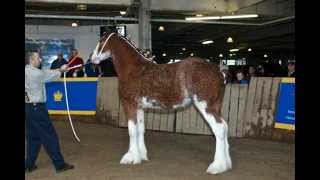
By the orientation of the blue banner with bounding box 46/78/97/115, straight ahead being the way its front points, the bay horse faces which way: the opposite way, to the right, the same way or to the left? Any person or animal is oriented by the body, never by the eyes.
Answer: to the right

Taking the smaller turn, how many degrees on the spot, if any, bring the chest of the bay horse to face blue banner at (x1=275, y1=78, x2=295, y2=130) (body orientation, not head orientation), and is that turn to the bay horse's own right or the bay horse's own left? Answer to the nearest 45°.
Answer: approximately 135° to the bay horse's own right

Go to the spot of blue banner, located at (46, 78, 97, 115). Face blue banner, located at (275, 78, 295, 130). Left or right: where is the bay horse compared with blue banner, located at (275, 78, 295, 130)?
right

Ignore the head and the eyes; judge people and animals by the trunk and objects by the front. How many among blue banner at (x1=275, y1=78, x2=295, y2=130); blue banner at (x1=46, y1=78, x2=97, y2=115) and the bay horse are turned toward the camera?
2

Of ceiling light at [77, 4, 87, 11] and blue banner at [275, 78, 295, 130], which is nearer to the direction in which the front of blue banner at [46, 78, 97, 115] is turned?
the blue banner

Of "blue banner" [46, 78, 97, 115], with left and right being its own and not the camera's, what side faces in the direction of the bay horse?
front

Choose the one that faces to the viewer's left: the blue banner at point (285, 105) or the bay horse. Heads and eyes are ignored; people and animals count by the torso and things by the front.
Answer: the bay horse

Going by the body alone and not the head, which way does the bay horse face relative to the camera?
to the viewer's left

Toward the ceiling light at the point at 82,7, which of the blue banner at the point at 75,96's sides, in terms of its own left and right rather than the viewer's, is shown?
back

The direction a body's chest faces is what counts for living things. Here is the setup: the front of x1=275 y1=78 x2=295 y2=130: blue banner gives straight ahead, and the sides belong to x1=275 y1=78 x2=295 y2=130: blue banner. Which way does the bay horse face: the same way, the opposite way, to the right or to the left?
to the right

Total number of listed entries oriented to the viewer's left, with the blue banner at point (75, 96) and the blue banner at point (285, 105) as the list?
0

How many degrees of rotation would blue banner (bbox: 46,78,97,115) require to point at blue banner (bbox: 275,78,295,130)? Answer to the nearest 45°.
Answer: approximately 45° to its left

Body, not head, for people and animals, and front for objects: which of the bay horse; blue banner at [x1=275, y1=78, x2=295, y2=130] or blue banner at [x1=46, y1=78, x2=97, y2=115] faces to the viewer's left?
the bay horse
